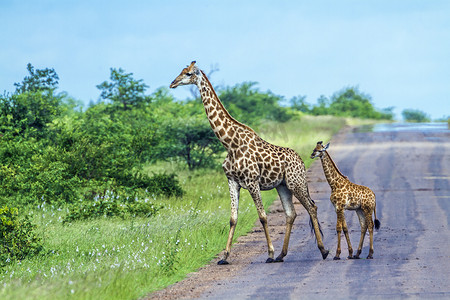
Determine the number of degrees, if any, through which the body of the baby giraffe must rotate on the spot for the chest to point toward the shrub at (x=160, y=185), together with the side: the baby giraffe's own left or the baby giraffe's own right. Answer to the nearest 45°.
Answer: approximately 45° to the baby giraffe's own right

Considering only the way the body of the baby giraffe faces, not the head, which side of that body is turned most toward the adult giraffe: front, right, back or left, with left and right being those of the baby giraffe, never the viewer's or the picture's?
front

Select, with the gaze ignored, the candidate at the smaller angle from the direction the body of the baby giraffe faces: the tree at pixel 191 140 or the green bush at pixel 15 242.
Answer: the green bush

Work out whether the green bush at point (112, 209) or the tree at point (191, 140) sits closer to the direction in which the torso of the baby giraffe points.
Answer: the green bush

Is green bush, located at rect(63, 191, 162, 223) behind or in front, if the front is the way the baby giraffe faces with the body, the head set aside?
in front

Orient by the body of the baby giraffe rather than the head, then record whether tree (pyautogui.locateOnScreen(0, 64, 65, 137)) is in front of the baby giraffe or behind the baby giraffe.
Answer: in front

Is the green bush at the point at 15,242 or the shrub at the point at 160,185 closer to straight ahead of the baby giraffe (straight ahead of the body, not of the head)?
the green bush

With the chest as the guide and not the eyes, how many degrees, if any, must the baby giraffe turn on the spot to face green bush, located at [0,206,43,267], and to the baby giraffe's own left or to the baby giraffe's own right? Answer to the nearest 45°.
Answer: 0° — it already faces it

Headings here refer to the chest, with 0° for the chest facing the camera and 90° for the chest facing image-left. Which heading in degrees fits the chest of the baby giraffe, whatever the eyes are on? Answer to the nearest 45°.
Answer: approximately 90°
